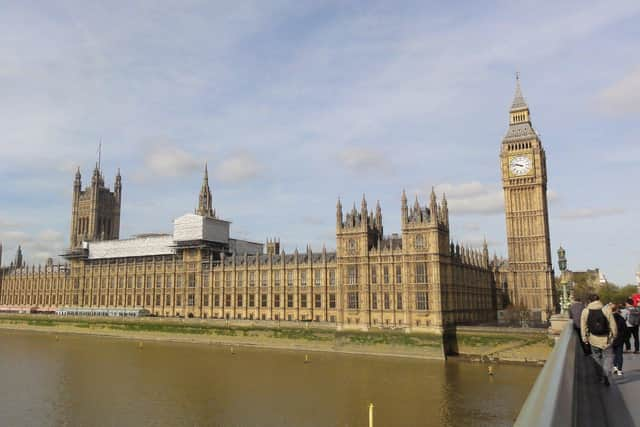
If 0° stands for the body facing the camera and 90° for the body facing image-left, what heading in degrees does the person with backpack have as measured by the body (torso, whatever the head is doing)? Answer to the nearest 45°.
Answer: approximately 180°
